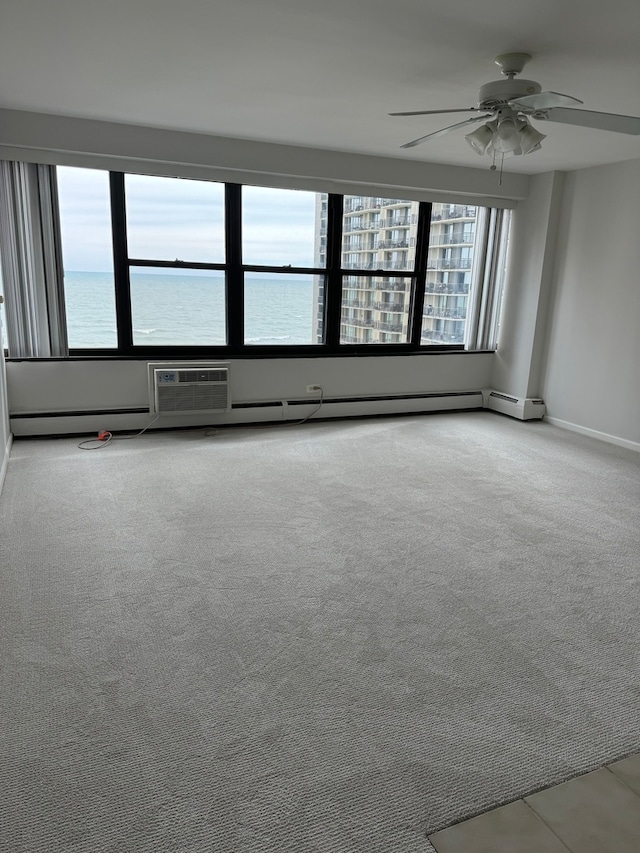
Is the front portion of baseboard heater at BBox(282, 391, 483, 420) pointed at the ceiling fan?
yes

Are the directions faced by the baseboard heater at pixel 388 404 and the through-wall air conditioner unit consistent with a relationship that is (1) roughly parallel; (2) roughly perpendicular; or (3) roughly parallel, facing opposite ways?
roughly parallel

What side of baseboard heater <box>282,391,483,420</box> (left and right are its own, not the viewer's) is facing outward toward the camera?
front

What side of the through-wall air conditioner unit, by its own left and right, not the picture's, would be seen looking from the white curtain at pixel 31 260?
right

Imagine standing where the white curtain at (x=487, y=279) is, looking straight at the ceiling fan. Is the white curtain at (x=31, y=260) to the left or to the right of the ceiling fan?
right

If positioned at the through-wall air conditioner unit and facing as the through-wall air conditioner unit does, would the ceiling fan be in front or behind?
in front

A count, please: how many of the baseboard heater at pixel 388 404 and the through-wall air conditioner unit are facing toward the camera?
2

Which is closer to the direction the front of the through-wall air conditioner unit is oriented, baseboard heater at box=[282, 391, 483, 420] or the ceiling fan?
the ceiling fan

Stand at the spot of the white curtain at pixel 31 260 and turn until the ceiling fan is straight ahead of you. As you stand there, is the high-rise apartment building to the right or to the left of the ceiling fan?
left

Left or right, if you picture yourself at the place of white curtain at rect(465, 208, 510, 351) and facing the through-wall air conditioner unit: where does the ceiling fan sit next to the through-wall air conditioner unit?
left

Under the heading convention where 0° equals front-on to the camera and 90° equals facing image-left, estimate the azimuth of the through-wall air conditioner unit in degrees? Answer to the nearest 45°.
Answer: approximately 0°
